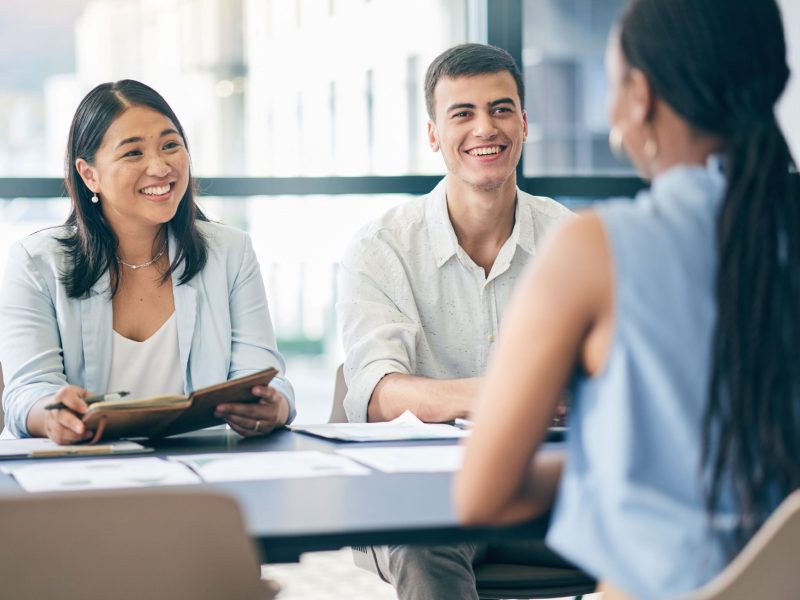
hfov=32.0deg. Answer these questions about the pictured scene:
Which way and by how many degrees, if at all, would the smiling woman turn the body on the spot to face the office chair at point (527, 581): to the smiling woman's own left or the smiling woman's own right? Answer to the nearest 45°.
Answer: approximately 45° to the smiling woman's own left

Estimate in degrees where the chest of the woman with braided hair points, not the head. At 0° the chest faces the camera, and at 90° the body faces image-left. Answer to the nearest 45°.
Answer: approximately 135°

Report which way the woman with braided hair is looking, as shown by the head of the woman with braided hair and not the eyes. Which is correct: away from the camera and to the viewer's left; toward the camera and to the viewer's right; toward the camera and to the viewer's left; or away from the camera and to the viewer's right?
away from the camera and to the viewer's left

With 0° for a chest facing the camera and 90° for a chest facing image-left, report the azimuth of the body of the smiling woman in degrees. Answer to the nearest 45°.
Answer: approximately 0°

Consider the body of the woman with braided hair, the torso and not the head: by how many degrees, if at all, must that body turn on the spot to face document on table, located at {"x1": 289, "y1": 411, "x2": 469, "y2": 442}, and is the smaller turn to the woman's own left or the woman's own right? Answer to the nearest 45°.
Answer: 0° — they already face it

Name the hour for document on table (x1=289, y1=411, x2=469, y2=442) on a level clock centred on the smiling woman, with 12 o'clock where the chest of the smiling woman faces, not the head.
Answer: The document on table is roughly at 11 o'clock from the smiling woman.

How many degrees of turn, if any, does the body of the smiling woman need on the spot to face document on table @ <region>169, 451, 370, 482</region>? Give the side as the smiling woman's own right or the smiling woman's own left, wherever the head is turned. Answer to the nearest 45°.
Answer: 0° — they already face it

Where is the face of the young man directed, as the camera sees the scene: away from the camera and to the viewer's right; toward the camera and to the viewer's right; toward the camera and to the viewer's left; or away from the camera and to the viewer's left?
toward the camera and to the viewer's right

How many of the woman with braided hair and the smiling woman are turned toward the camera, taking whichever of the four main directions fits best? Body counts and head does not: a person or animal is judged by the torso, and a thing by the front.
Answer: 1

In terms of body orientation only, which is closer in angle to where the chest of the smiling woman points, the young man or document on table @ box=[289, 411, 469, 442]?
the document on table
